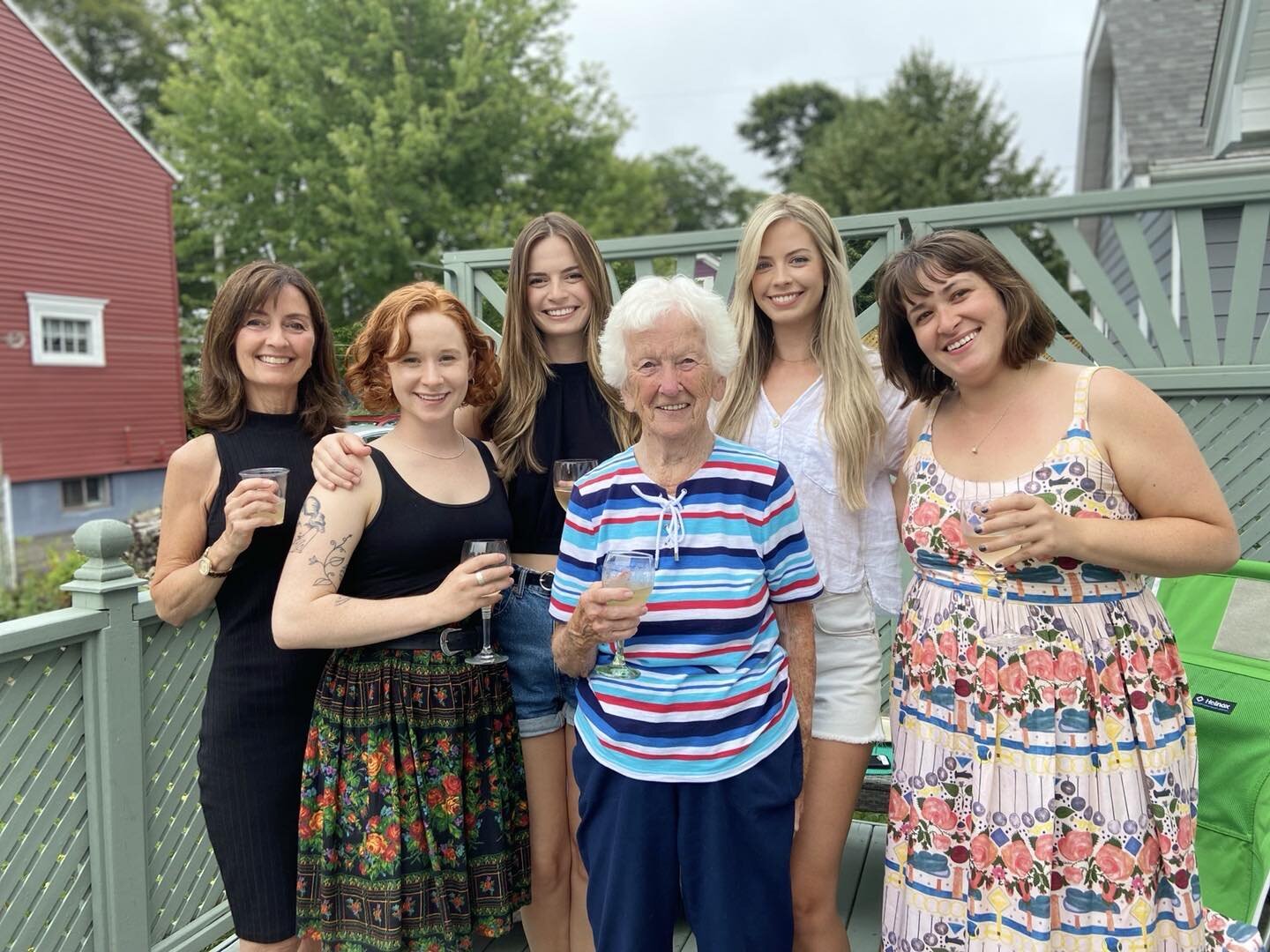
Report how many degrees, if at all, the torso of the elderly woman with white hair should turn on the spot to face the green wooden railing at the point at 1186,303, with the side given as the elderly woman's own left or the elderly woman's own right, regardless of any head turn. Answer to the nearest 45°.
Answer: approximately 135° to the elderly woman's own left

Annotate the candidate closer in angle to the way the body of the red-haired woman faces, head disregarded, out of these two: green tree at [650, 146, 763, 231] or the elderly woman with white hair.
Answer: the elderly woman with white hair
